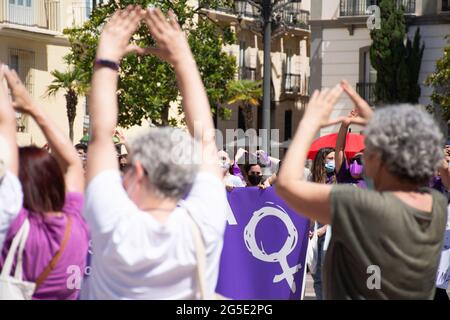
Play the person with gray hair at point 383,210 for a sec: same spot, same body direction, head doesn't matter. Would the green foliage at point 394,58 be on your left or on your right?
on your right

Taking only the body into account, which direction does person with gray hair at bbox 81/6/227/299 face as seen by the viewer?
away from the camera

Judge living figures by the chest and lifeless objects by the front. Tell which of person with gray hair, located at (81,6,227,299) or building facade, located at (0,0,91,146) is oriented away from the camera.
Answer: the person with gray hair

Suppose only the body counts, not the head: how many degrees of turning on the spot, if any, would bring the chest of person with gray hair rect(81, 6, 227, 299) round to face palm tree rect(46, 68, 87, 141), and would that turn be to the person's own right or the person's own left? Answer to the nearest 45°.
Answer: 0° — they already face it

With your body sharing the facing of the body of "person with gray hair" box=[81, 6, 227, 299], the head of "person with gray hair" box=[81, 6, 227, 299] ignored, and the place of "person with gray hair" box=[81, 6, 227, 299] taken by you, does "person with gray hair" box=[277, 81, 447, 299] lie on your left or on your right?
on your right

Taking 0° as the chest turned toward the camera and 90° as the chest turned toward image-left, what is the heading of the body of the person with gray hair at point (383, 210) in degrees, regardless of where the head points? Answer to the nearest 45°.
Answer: approximately 135°

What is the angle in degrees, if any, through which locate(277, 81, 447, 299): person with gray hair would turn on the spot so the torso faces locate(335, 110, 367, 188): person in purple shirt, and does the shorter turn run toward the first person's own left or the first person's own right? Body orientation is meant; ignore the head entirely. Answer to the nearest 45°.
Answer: approximately 45° to the first person's own right

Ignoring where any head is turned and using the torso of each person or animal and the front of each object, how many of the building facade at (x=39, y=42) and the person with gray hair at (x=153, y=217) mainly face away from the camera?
1

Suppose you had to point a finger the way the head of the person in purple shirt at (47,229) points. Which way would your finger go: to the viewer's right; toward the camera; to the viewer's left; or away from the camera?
away from the camera

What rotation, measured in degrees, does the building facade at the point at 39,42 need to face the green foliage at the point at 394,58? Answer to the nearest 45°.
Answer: approximately 45° to its left
